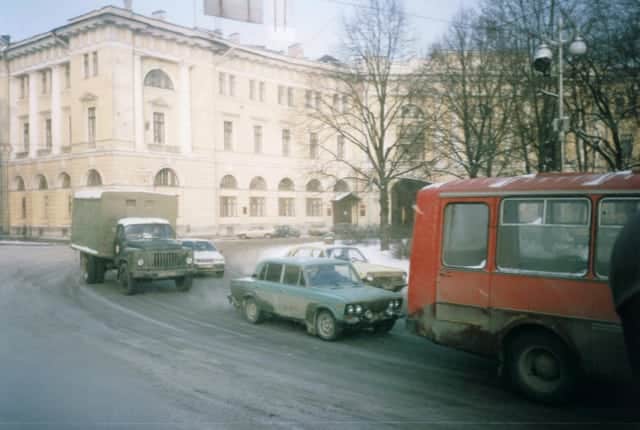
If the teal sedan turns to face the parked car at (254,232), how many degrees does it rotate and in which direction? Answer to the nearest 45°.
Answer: approximately 135° to its left

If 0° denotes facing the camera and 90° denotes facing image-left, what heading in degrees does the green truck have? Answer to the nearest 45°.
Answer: approximately 315°

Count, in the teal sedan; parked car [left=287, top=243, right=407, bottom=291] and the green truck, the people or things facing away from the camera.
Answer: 0

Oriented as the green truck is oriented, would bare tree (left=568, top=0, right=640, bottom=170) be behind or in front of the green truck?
in front

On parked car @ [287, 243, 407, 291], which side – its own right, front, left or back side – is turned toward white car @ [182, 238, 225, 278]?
back

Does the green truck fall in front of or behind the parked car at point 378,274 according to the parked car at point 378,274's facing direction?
behind

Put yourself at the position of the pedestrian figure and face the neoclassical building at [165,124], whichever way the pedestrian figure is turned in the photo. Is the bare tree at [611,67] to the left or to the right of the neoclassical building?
right

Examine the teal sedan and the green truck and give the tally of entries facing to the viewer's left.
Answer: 0

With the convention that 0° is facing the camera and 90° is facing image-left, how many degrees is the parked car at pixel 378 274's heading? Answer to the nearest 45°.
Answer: approximately 315°

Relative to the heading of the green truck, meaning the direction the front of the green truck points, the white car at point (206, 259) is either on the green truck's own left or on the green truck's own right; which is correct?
on the green truck's own left

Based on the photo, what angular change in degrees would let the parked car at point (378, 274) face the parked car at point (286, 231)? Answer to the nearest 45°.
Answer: approximately 135° to its left

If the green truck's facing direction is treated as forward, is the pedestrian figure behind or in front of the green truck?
in front

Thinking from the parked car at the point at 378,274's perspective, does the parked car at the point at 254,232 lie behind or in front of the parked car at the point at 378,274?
behind
